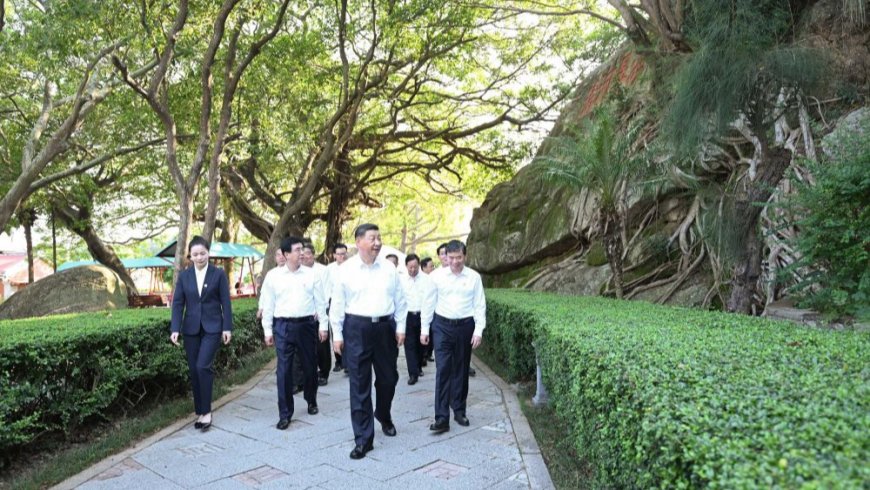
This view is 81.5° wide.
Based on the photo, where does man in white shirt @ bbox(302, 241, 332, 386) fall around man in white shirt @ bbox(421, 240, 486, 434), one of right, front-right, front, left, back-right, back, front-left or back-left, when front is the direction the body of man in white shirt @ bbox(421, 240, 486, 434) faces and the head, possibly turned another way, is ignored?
back-right

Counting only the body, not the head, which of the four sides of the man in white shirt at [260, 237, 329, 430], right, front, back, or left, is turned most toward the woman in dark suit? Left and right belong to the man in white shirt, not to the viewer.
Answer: right

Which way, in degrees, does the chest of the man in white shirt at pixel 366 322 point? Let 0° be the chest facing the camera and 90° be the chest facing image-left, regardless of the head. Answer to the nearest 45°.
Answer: approximately 0°

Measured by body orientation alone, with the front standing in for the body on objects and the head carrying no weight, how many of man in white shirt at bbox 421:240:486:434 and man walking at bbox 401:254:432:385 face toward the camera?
2

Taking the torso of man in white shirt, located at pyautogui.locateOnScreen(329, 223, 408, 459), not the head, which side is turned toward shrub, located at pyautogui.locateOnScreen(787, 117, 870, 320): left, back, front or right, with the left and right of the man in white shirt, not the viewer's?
left

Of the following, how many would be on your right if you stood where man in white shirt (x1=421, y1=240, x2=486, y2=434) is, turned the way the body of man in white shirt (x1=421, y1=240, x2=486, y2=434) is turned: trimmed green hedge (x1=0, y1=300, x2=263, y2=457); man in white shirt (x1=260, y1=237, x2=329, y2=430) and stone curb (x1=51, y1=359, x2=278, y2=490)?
3

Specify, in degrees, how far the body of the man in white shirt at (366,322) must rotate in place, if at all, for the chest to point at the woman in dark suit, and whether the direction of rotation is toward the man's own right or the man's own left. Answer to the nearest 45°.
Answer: approximately 135° to the man's own right

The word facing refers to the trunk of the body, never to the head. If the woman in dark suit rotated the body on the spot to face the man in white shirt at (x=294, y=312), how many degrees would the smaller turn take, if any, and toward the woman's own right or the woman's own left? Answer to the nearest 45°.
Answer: approximately 90° to the woman's own left

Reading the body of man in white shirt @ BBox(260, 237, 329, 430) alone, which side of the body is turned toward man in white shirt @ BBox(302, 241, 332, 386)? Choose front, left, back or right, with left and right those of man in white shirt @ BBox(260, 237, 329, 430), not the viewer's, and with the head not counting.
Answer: back

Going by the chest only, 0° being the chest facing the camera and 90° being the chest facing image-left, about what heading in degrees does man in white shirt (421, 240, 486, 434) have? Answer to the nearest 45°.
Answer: approximately 0°

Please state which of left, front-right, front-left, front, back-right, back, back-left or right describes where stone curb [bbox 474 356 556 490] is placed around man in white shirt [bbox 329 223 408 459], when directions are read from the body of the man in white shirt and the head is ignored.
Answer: left
